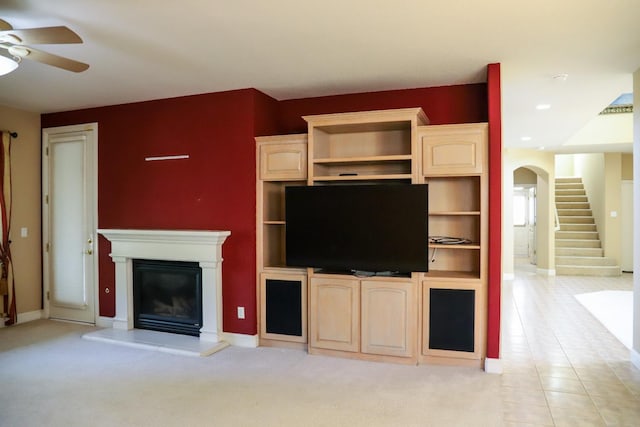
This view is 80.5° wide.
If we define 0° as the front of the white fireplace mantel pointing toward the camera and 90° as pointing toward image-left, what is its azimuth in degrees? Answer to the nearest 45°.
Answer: approximately 45°

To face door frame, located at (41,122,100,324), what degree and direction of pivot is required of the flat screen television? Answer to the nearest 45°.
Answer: approximately 90° to its right

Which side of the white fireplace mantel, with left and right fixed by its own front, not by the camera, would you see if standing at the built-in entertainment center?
left

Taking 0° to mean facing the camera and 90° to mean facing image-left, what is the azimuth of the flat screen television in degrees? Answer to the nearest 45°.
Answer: approximately 0°

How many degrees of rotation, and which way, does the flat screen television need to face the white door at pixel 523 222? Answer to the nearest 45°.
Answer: approximately 135° to its left

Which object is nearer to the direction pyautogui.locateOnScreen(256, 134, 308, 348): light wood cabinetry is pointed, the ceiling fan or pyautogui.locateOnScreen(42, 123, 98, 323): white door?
the ceiling fan

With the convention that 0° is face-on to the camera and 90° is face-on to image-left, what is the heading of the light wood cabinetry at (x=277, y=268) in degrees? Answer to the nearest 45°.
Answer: approximately 0°

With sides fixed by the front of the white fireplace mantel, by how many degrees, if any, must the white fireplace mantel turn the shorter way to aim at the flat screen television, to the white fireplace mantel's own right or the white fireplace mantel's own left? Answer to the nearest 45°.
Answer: approximately 90° to the white fireplace mantel's own left

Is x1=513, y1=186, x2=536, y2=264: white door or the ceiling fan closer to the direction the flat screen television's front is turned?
the ceiling fan

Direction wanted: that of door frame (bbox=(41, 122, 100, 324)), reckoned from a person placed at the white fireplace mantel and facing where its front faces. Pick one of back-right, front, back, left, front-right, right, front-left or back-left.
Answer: right

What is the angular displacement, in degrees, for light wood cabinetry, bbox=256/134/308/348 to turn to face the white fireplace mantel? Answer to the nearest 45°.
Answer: approximately 90° to its right
